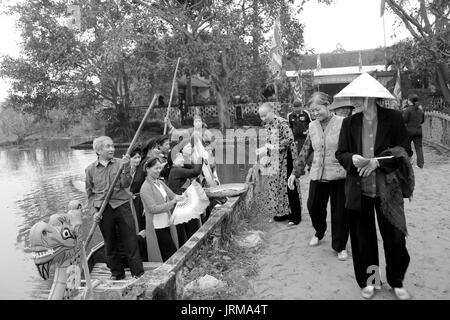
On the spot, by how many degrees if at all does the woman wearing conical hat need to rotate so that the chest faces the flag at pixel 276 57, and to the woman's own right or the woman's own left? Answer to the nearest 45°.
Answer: approximately 180°

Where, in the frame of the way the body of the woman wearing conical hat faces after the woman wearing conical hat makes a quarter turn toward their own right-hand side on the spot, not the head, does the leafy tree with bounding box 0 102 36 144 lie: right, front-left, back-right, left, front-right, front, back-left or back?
front-right

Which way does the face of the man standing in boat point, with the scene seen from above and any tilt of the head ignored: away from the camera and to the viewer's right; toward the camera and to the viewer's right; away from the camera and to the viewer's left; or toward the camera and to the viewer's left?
toward the camera and to the viewer's right

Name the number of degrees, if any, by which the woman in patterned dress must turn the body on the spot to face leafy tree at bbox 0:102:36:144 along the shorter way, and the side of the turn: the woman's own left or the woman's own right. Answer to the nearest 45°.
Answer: approximately 90° to the woman's own right

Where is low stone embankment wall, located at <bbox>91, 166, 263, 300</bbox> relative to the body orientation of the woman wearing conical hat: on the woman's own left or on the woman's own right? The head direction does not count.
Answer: on the woman's own right

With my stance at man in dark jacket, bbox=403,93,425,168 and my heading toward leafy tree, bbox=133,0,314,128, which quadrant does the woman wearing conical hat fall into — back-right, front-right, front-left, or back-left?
back-left

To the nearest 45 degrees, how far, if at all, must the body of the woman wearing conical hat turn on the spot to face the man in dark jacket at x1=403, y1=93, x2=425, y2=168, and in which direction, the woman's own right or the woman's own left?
approximately 180°

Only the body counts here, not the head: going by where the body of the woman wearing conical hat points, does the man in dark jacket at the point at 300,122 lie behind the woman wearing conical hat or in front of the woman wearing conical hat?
behind

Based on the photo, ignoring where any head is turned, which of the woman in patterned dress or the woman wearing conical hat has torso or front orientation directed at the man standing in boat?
the woman in patterned dress

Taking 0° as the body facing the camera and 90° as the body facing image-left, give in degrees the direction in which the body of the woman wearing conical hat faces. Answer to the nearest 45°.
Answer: approximately 0°

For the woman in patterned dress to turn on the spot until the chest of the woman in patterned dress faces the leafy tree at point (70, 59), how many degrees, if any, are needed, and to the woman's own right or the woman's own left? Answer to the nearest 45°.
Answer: approximately 90° to the woman's own right
